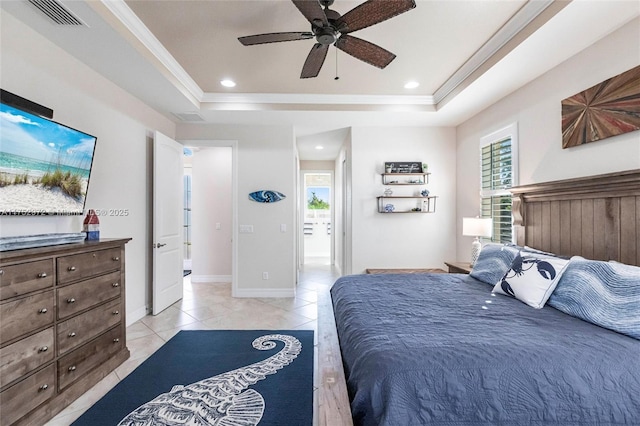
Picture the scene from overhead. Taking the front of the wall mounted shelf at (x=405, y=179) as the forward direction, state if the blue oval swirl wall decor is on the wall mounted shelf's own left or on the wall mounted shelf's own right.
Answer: on the wall mounted shelf's own right

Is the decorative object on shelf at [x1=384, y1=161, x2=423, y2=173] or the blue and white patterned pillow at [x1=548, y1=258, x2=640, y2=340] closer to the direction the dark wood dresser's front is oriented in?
the blue and white patterned pillow

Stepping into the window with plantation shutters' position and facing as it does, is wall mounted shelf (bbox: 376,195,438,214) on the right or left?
on its right

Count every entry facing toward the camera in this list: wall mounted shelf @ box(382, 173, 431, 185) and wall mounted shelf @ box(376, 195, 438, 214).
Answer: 2

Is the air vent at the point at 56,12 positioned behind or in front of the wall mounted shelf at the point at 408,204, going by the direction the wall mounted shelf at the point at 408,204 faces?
in front

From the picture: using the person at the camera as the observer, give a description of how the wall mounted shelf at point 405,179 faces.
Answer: facing the viewer

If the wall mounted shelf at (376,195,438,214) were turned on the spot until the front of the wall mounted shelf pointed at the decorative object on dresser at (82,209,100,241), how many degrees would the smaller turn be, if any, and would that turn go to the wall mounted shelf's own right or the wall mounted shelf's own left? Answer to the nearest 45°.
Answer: approximately 45° to the wall mounted shelf's own right

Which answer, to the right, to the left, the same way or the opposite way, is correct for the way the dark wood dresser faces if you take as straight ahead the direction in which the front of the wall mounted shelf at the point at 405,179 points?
to the left

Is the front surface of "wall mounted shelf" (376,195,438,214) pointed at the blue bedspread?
yes

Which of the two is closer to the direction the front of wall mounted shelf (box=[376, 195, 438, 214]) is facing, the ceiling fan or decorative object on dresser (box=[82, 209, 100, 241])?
the ceiling fan

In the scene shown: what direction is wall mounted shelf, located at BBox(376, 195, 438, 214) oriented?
toward the camera

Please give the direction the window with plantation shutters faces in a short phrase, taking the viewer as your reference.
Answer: facing the viewer and to the left of the viewer

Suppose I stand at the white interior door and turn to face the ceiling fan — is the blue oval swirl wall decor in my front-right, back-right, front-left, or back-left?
front-left
